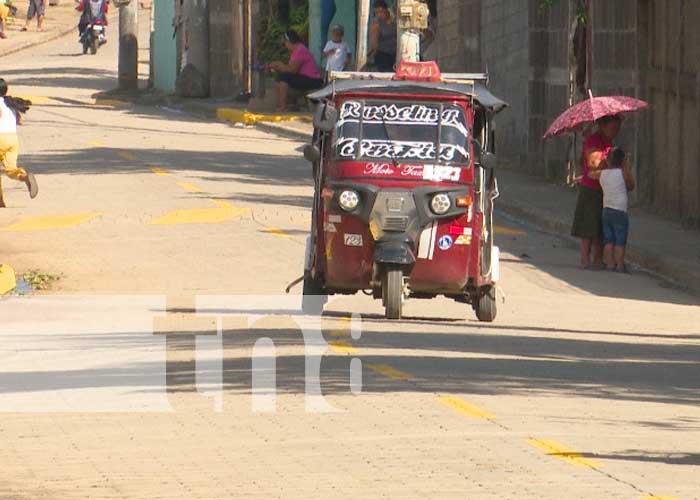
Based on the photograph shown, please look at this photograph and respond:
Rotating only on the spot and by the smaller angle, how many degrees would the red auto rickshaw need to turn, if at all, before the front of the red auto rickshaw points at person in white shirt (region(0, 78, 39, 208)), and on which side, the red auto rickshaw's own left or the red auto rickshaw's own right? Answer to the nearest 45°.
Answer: approximately 135° to the red auto rickshaw's own right

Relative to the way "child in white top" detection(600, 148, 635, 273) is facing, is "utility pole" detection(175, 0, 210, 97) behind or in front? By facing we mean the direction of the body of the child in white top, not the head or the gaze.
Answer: in front

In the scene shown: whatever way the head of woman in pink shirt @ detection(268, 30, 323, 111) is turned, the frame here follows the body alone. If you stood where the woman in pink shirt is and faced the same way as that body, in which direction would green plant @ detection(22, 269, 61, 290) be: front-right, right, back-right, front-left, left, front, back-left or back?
left

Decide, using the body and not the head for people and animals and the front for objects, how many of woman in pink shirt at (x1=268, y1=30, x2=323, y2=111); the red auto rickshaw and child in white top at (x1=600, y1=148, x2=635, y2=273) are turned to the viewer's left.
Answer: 1

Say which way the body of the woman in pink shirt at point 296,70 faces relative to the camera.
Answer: to the viewer's left

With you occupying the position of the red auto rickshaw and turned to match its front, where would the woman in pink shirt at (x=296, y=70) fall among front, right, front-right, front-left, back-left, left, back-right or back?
back

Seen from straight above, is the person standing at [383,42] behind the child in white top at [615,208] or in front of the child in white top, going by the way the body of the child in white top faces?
in front

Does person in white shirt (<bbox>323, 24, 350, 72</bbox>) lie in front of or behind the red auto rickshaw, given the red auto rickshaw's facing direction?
behind

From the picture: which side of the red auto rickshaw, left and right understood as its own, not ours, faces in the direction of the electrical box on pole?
back

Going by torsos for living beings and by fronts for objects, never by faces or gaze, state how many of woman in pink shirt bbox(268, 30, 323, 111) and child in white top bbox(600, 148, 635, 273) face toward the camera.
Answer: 0

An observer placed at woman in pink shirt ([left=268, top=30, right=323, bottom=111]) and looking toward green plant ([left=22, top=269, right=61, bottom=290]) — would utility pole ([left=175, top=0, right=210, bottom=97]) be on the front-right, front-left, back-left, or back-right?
back-right

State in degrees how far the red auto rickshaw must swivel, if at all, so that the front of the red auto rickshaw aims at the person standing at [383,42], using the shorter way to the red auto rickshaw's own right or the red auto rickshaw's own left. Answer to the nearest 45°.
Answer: approximately 180°

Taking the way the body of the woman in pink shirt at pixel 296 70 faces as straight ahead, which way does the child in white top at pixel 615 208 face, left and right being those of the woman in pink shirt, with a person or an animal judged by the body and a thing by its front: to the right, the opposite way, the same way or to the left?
to the right

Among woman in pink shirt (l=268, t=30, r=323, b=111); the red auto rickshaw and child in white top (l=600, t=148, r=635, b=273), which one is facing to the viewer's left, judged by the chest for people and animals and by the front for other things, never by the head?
the woman in pink shirt

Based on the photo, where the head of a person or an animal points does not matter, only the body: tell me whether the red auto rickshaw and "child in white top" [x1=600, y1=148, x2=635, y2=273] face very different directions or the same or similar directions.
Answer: very different directions

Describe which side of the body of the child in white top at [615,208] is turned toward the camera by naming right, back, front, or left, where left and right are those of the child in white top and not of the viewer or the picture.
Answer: back

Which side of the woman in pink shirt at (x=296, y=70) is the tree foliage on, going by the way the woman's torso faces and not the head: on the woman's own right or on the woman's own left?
on the woman's own right
